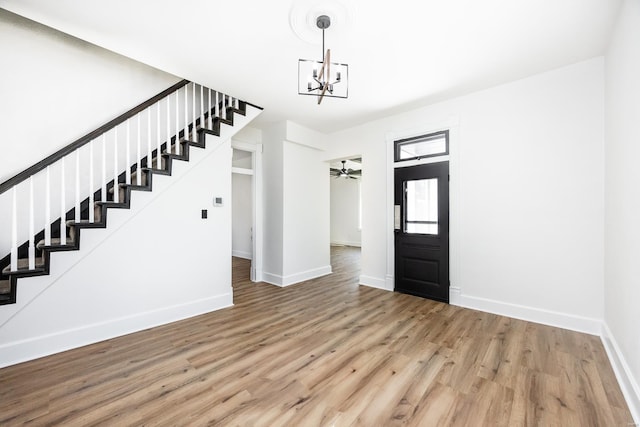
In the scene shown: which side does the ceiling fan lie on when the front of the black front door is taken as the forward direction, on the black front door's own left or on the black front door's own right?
on the black front door's own right

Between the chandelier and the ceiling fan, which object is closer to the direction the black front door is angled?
the chandelier

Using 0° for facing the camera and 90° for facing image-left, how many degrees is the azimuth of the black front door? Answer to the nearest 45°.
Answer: approximately 45°

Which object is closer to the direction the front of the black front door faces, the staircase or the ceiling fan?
the staircase

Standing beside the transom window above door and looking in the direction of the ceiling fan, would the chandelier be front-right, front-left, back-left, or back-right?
back-left
